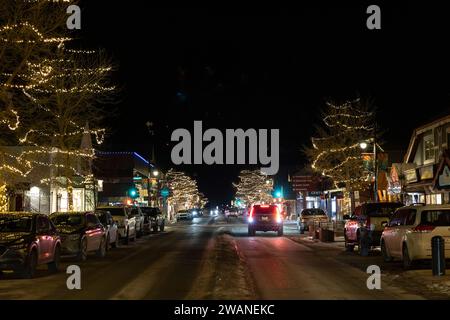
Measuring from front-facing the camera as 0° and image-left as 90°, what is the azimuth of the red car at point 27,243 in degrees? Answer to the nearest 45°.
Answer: approximately 45°

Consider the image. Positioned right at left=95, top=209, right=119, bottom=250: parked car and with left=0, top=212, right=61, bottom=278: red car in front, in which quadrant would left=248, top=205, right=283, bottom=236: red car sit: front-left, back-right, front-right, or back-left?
back-left

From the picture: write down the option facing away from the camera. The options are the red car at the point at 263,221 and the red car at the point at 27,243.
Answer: the red car at the point at 263,221

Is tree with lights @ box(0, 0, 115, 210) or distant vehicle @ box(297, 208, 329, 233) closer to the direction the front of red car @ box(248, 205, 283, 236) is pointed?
the distant vehicle

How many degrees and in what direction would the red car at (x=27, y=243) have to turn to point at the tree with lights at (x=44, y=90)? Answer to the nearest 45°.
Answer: approximately 135° to its right

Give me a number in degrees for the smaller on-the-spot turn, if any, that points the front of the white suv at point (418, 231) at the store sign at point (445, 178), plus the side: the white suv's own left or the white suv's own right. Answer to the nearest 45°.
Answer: approximately 45° to the white suv's own right

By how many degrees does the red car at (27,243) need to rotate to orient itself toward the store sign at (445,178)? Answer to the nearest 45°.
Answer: approximately 135° to its left

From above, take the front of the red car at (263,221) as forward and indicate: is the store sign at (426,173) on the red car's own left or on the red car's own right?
on the red car's own right

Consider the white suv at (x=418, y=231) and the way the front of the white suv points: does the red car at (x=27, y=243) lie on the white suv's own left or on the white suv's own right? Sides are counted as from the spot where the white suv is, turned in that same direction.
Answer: on the white suv's own left

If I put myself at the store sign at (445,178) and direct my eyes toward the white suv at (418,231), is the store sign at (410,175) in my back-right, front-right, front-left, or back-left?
back-right

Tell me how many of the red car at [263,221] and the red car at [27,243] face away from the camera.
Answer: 1

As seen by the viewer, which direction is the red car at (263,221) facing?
away from the camera

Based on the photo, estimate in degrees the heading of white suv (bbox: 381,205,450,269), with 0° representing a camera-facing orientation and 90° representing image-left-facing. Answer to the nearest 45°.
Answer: approximately 135°
